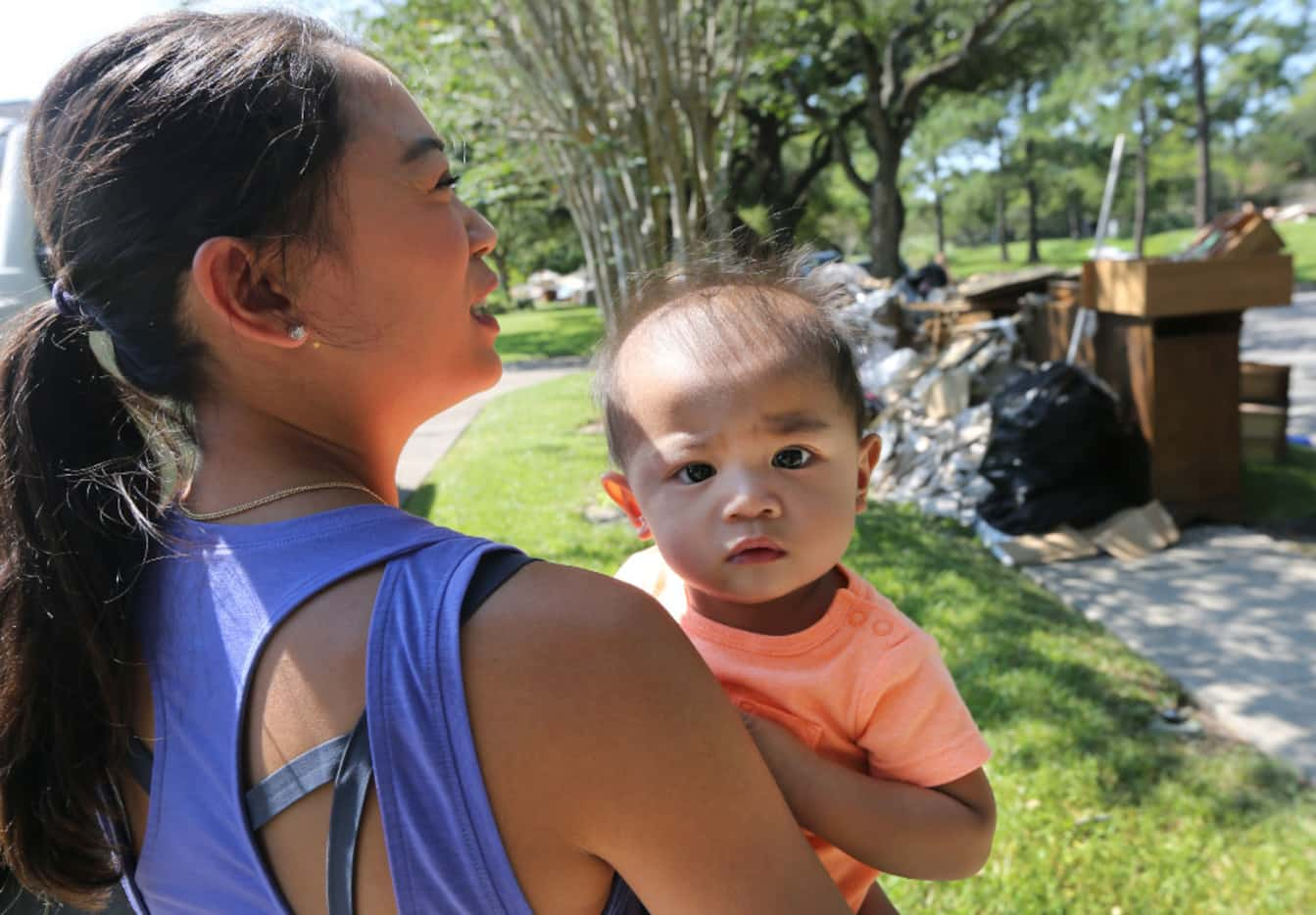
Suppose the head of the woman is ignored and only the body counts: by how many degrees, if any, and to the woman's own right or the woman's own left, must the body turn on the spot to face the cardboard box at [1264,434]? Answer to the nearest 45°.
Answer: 0° — they already face it

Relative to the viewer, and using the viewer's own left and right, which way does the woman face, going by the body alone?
facing away from the viewer and to the right of the viewer

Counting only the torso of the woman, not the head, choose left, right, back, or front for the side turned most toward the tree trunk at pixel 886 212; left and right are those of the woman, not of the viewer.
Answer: front

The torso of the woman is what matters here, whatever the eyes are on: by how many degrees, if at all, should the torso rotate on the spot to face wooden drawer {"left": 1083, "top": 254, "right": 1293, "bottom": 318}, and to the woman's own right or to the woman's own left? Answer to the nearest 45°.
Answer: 0° — they already face it

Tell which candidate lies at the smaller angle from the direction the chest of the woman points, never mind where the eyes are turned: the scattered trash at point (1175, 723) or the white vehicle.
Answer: the scattered trash

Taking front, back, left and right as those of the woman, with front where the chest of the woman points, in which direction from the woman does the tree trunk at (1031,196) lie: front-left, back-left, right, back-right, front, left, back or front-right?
front

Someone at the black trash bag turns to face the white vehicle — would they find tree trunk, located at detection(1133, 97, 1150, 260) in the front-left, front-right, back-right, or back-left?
back-right

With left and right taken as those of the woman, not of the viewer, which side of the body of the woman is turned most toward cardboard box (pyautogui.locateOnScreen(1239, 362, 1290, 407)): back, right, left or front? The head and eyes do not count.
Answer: front

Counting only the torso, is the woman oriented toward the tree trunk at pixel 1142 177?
yes

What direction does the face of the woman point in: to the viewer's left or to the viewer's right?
to the viewer's right
